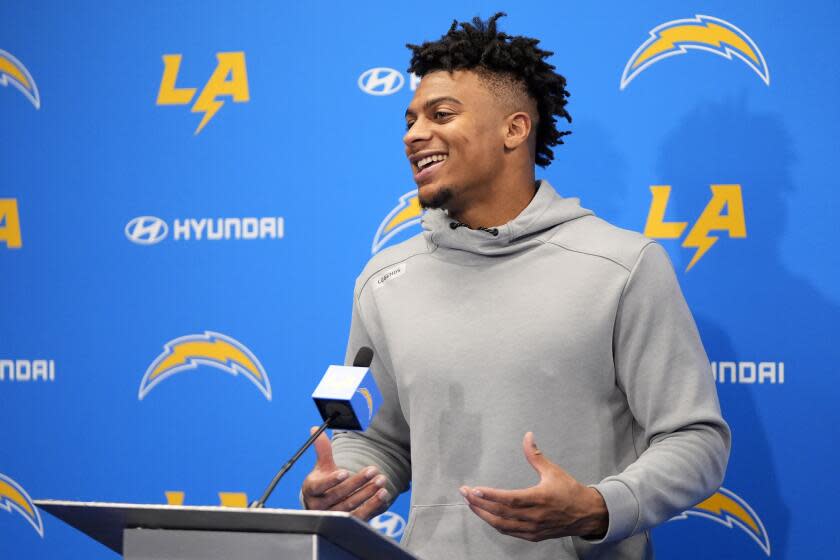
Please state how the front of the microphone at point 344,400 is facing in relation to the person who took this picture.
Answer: facing away from the viewer and to the right of the viewer

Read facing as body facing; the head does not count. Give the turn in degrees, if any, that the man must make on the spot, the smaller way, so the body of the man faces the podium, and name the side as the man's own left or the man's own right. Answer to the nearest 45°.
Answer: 0° — they already face it

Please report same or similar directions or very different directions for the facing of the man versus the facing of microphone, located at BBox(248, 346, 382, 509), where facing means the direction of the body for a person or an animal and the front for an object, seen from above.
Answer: very different directions

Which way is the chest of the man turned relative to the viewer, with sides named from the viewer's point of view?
facing the viewer and to the left of the viewer

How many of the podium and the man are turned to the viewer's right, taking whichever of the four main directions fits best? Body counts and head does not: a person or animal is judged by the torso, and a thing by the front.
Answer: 0
